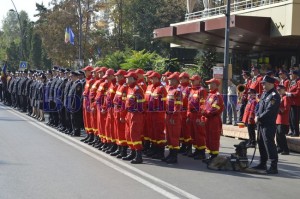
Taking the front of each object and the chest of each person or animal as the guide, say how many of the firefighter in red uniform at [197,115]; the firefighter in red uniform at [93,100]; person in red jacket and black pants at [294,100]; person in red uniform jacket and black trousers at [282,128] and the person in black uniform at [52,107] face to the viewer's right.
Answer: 0

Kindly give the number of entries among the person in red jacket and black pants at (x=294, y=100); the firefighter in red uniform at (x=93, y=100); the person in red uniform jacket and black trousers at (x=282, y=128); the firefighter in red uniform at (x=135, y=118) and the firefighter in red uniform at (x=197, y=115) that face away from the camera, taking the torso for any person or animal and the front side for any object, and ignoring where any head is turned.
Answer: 0

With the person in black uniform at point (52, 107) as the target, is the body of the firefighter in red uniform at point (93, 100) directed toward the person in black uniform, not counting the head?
no

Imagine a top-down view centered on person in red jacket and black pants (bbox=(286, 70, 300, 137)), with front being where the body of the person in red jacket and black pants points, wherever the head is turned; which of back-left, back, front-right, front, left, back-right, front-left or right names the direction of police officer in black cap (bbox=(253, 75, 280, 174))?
left

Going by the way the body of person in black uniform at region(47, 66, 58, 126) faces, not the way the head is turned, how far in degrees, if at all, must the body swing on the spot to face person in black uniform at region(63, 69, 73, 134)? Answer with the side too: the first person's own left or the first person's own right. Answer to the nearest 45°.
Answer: approximately 45° to the first person's own left

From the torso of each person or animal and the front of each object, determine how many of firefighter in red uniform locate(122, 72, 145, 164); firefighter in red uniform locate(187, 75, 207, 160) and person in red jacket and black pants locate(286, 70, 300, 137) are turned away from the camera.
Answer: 0

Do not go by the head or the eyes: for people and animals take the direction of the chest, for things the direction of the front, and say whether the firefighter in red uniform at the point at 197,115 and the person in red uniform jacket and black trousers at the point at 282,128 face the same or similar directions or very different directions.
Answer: same or similar directions

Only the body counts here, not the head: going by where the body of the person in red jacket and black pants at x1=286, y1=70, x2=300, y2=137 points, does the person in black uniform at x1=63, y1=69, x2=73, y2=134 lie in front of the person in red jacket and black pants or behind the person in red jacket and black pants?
in front

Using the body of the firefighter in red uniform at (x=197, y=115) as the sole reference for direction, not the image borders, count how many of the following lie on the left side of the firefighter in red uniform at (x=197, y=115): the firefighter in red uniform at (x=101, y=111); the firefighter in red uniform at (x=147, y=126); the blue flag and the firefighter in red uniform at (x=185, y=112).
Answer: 0

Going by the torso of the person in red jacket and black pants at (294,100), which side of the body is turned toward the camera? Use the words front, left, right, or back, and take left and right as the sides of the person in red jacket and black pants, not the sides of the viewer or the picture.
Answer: left
